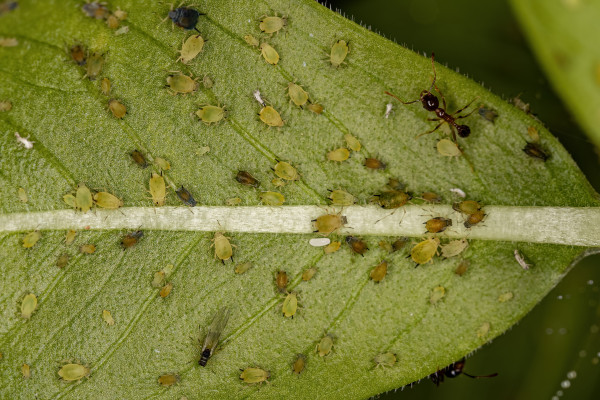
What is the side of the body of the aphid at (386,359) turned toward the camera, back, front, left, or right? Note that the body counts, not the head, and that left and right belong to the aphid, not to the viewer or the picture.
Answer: left

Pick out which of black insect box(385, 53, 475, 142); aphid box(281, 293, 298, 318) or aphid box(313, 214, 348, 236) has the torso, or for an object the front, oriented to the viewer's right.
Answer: aphid box(313, 214, 348, 236)

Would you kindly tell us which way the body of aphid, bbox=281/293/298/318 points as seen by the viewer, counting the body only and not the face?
away from the camera

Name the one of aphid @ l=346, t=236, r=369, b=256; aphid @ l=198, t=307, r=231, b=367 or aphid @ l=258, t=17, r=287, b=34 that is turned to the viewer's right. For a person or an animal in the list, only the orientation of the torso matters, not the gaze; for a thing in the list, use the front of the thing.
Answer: aphid @ l=258, t=17, r=287, b=34

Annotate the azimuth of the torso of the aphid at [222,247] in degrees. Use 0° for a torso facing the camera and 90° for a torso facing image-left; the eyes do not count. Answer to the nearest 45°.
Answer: approximately 180°

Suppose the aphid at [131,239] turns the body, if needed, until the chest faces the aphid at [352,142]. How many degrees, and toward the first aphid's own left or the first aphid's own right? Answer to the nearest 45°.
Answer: approximately 45° to the first aphid's own right

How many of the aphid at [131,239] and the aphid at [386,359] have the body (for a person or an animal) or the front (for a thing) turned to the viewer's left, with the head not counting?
1

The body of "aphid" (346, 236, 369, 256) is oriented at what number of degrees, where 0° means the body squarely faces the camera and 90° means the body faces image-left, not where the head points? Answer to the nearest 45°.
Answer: approximately 135°
